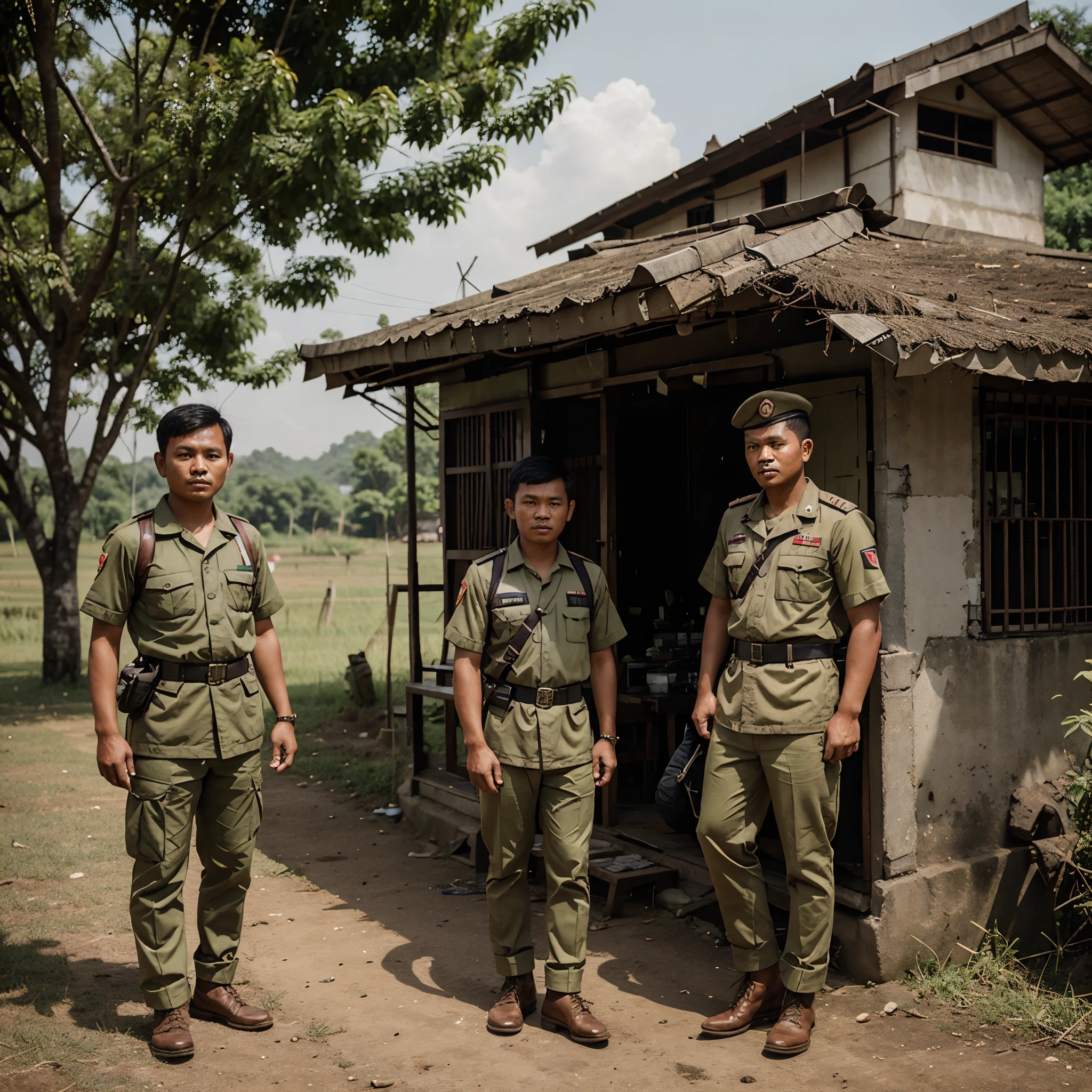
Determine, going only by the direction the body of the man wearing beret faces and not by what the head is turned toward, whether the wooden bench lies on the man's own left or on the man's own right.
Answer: on the man's own right

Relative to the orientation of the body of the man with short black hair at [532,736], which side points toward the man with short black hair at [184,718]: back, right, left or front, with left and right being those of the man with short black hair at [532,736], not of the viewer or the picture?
right

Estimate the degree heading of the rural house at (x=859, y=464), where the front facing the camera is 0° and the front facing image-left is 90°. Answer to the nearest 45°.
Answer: approximately 45°

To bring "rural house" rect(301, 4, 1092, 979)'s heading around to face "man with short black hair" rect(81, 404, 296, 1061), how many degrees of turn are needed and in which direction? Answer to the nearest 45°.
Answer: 0° — it already faces them

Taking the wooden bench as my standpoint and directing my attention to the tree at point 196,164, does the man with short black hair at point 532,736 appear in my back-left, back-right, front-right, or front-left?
back-left

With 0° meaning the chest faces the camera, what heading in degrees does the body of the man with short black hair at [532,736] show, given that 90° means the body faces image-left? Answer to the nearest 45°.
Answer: approximately 0°

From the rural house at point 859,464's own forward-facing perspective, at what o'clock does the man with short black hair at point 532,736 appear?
The man with short black hair is roughly at 12 o'clock from the rural house.

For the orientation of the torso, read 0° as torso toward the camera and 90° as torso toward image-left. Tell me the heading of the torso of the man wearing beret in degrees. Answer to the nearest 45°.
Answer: approximately 45°

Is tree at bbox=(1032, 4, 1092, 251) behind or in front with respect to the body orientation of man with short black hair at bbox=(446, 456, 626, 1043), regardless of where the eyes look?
behind
